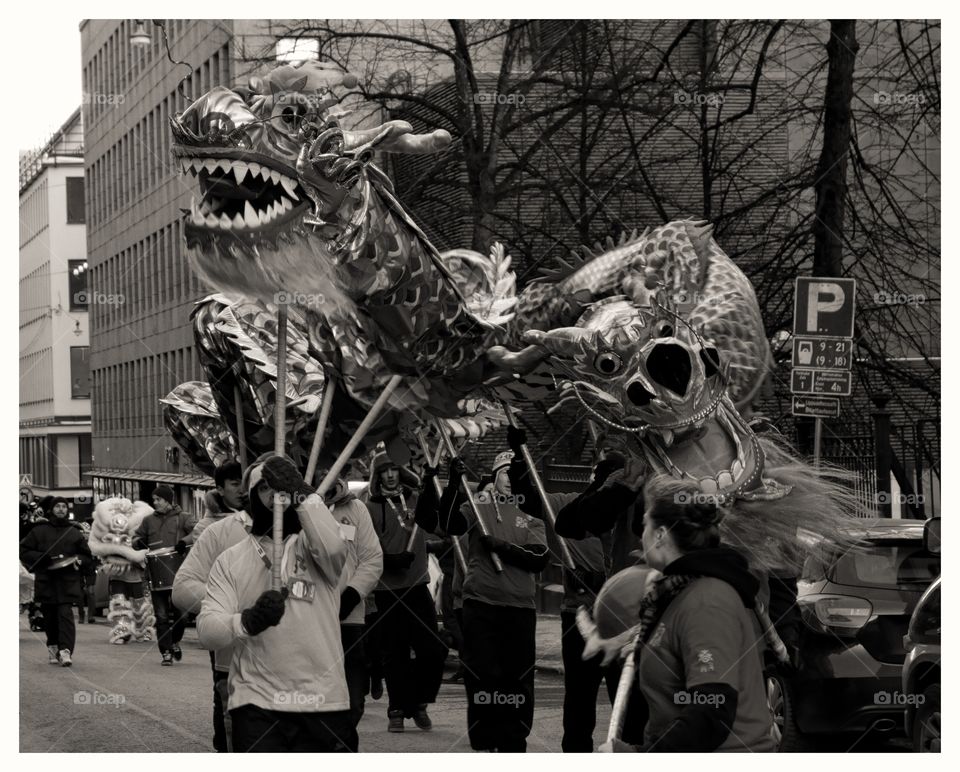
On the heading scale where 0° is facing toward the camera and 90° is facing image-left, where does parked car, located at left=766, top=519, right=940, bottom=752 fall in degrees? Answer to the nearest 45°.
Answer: approximately 135°

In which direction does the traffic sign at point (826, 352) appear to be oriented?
toward the camera

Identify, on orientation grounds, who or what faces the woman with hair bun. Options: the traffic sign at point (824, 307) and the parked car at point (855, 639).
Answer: the traffic sign

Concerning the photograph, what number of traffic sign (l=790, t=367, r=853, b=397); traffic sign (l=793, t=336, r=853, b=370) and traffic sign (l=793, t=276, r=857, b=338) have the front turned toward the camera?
3

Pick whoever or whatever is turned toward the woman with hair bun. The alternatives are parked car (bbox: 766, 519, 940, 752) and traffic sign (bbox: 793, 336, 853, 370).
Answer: the traffic sign

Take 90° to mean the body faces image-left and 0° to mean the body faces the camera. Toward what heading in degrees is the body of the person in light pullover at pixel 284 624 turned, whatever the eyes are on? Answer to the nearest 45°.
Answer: approximately 0°

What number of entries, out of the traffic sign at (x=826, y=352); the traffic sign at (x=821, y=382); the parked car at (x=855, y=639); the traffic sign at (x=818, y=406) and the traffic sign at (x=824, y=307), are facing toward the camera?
4

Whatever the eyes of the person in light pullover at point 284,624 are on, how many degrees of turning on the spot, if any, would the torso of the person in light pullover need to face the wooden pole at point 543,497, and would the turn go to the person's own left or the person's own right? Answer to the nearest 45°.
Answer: approximately 135° to the person's own left

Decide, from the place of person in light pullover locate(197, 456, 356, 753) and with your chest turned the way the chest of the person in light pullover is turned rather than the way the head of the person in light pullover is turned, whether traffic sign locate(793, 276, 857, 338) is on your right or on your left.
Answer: on your left

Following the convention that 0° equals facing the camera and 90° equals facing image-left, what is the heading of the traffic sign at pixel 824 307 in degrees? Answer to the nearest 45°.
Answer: approximately 0°

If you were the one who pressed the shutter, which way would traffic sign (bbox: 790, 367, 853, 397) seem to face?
facing the viewer

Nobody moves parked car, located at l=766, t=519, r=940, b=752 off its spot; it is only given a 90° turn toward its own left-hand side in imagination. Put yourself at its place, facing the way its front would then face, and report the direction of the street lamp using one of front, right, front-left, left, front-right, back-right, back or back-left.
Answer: front-right
